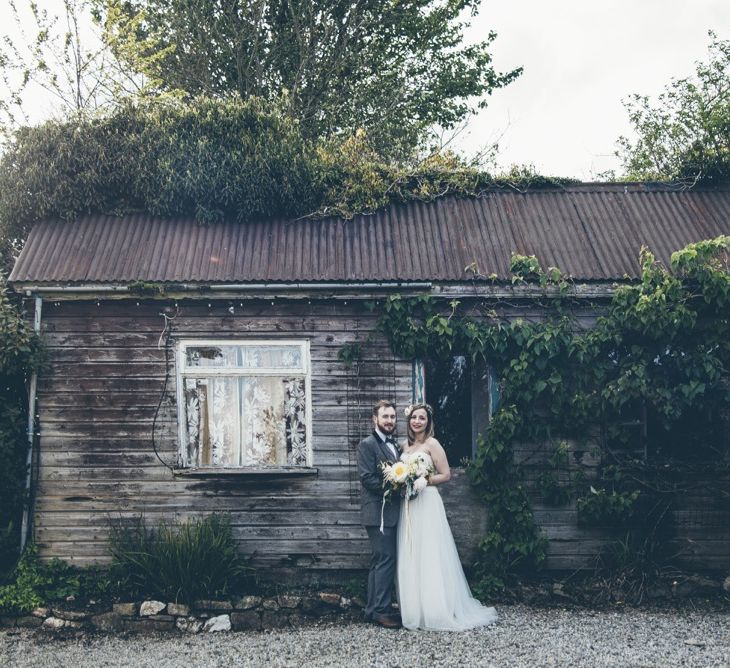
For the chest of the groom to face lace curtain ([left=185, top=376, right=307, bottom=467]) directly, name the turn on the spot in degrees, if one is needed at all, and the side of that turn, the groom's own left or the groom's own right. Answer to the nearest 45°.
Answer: approximately 180°

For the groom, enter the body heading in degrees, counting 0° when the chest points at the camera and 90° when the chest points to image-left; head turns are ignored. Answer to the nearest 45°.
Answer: approximately 315°

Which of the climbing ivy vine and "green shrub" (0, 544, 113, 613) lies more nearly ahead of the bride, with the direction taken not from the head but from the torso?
the green shrub

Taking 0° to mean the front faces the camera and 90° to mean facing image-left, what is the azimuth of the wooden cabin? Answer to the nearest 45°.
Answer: approximately 0°

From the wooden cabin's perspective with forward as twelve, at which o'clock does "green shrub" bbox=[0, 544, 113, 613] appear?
The green shrub is roughly at 3 o'clock from the wooden cabin.

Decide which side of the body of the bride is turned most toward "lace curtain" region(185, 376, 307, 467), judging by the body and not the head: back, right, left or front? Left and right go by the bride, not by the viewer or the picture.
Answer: right

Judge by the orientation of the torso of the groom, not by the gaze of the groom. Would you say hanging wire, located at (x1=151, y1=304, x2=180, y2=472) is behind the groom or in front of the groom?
behind

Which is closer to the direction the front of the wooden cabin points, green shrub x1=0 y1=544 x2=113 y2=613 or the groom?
the groom
